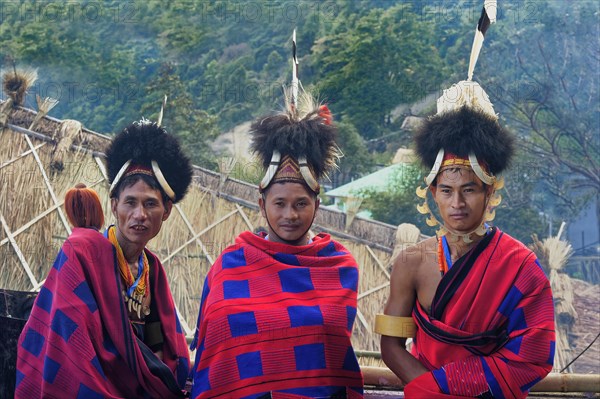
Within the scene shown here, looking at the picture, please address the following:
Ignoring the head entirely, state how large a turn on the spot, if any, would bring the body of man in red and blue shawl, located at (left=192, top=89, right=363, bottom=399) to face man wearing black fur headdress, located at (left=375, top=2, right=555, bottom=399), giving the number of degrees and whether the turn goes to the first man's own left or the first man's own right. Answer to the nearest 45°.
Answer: approximately 90° to the first man's own left

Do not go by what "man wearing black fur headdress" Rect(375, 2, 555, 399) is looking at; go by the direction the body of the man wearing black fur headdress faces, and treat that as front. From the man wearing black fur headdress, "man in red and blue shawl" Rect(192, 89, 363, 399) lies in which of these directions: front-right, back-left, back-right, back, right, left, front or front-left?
right

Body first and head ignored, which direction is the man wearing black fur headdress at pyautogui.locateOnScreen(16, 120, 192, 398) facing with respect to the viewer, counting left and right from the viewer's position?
facing the viewer and to the right of the viewer

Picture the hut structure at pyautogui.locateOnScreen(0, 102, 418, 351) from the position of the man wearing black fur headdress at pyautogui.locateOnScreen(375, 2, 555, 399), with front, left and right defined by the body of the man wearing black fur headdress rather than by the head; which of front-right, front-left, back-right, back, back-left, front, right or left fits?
back-right

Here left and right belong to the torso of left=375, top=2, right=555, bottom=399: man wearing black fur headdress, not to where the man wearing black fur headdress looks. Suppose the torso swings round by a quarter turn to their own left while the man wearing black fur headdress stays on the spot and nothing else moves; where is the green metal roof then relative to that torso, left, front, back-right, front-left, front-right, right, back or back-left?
left

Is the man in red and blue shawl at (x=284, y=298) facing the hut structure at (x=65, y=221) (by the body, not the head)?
no

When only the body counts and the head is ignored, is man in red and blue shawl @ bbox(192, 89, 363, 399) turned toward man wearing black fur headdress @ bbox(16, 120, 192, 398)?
no

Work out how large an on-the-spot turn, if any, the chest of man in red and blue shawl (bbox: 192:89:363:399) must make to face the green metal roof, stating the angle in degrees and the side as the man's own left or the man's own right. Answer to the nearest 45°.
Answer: approximately 180°

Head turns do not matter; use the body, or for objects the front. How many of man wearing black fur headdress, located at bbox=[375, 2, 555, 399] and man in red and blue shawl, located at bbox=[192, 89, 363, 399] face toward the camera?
2

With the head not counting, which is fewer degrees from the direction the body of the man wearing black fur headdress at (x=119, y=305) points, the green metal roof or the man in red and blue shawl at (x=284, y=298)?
the man in red and blue shawl

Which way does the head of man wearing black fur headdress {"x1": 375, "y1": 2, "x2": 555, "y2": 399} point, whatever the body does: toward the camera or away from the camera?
toward the camera

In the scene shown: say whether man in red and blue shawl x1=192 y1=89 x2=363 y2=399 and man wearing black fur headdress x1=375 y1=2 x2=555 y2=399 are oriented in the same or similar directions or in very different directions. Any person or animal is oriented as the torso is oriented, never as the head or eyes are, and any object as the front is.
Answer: same or similar directions

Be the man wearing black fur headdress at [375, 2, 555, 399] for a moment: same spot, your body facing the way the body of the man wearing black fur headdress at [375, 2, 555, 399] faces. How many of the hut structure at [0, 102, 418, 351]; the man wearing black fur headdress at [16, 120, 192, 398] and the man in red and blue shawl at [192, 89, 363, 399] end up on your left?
0

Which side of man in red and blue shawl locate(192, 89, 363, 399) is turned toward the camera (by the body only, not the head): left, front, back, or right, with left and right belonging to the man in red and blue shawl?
front

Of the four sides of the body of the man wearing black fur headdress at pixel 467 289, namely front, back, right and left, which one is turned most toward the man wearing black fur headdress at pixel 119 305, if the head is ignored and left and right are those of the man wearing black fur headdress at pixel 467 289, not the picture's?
right

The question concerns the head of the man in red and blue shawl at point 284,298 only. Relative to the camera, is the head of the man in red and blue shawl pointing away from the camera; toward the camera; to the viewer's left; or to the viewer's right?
toward the camera

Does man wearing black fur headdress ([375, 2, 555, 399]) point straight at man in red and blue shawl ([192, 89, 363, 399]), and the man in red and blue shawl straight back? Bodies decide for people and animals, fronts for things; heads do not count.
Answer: no

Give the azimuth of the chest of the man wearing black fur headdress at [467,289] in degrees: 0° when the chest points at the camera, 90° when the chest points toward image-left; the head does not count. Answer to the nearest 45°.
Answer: approximately 0°
